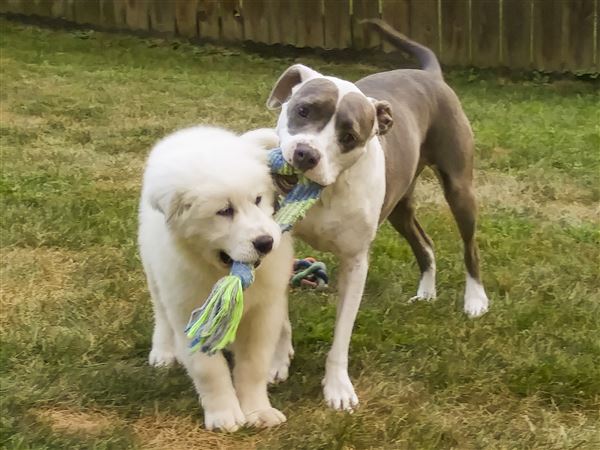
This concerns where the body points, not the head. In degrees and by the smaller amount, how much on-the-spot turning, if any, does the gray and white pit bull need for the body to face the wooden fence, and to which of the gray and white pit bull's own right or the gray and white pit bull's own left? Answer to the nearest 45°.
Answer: approximately 135° to the gray and white pit bull's own right

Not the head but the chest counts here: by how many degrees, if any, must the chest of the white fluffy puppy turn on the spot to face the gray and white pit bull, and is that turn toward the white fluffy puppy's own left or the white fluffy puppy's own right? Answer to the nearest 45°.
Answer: approximately 90° to the white fluffy puppy's own left

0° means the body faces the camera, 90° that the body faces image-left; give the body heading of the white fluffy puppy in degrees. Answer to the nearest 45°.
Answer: approximately 315°

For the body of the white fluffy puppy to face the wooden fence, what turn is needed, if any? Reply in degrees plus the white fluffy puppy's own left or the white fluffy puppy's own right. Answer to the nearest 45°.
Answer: approximately 135° to the white fluffy puppy's own left
